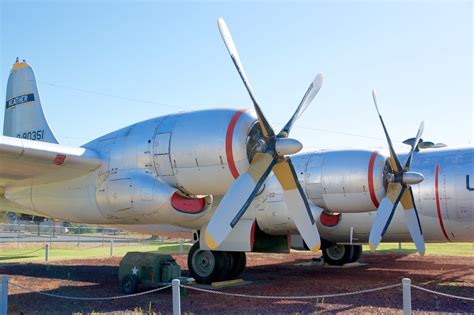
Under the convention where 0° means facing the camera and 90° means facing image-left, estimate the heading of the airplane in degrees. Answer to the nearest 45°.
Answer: approximately 315°
